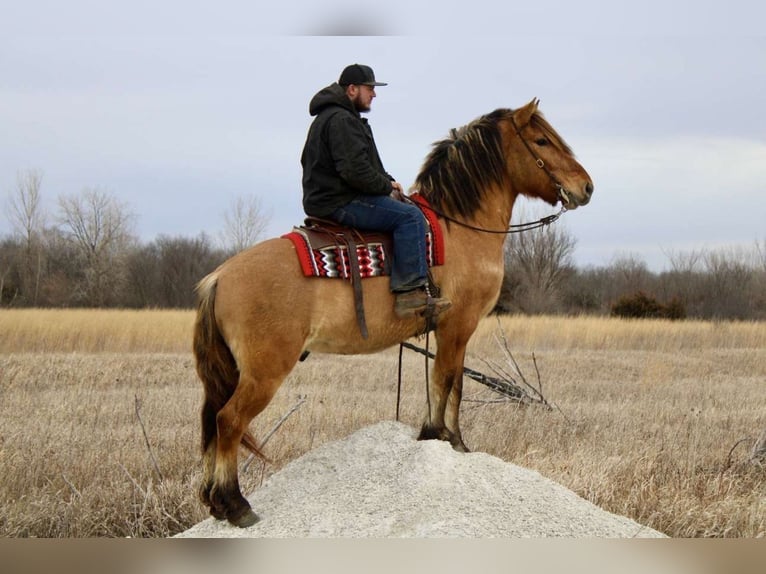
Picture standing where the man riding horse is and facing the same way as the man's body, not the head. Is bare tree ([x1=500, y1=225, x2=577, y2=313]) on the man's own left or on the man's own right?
on the man's own left

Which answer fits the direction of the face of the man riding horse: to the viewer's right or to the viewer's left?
to the viewer's right

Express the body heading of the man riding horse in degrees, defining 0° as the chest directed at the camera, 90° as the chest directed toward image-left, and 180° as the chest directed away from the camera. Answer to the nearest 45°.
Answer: approximately 270°
